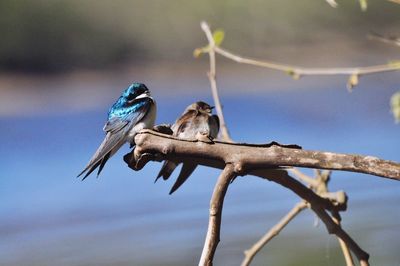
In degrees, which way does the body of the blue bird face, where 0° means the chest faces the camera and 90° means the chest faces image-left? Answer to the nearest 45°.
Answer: approximately 270°

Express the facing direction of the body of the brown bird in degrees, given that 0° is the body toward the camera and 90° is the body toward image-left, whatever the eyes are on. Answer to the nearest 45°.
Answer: approximately 315°
